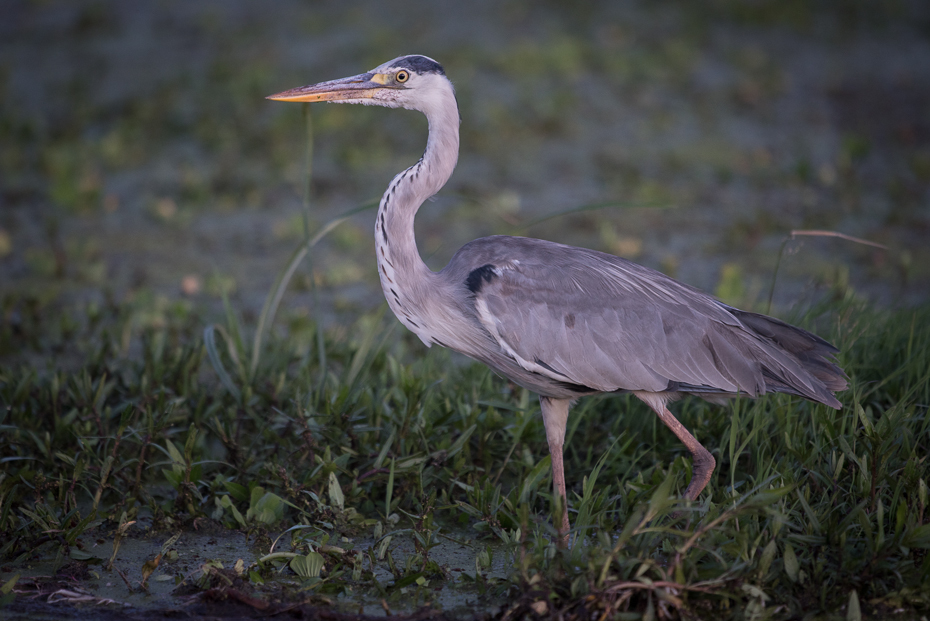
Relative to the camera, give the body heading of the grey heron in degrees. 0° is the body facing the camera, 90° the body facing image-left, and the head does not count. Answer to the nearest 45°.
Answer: approximately 90°
